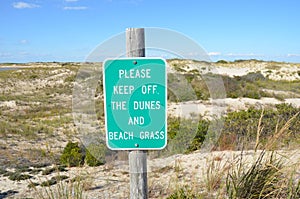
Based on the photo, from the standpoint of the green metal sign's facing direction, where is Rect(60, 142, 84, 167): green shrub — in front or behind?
behind

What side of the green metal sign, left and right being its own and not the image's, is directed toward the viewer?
front
